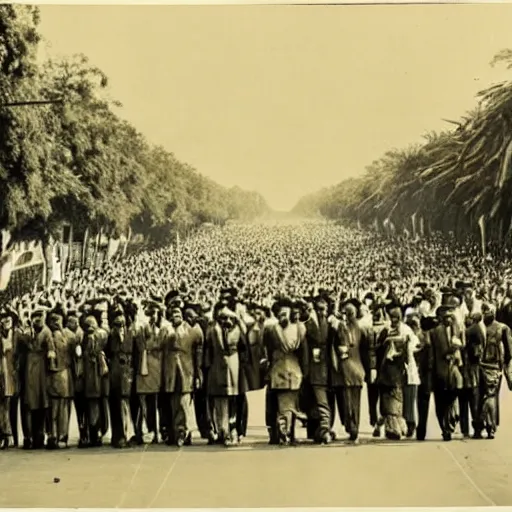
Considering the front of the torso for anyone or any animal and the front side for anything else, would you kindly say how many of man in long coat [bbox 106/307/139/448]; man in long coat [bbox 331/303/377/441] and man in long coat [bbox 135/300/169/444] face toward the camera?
3

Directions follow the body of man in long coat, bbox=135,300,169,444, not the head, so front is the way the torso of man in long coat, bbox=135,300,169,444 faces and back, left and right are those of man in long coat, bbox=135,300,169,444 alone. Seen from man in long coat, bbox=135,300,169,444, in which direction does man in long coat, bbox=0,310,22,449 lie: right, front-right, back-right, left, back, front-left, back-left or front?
right

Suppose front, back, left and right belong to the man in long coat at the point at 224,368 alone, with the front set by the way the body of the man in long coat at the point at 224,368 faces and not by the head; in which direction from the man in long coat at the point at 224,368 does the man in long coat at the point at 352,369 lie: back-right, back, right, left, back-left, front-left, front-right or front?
left

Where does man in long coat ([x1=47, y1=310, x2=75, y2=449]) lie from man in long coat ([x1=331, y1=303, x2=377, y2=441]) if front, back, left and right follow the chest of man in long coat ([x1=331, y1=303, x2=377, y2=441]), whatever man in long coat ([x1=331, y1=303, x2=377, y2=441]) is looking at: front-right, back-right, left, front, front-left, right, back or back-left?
right

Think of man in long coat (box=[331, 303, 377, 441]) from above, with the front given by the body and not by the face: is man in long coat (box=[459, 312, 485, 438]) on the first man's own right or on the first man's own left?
on the first man's own left

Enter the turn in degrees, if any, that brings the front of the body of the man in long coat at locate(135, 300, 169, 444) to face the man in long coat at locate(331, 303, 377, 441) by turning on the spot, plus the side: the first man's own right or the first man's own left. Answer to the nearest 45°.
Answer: approximately 90° to the first man's own left

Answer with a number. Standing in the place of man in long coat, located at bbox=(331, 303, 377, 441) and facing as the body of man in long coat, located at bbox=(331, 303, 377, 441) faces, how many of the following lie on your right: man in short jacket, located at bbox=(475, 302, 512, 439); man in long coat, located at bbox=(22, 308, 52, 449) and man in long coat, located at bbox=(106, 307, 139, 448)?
2

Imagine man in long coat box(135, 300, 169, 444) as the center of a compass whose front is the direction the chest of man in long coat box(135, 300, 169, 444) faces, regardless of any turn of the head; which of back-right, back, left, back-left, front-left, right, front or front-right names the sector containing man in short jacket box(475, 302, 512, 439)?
left

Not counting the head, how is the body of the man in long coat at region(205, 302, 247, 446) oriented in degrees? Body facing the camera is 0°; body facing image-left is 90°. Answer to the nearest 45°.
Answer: approximately 0°
